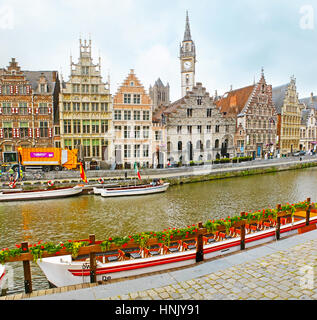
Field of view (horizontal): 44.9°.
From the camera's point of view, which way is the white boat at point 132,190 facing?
to the viewer's right

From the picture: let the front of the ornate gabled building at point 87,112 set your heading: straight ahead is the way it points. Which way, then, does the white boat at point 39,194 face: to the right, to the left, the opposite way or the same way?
to the left

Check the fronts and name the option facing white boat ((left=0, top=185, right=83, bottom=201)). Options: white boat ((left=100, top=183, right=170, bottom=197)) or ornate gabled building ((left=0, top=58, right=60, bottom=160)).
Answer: the ornate gabled building

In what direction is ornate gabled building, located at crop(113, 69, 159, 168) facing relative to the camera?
toward the camera

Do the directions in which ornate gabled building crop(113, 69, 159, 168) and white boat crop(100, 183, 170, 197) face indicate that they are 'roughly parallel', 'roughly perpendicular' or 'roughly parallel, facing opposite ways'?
roughly perpendicular

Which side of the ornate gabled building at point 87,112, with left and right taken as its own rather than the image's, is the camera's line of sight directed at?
front

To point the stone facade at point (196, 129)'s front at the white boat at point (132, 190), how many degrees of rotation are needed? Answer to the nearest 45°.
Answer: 0° — it already faces it

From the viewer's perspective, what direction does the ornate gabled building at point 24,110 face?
toward the camera

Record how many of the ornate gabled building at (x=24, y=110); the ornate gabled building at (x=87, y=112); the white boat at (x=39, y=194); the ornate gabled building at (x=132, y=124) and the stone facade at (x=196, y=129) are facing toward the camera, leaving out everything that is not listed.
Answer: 4

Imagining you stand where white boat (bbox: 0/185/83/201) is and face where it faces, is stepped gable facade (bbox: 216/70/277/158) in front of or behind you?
in front
